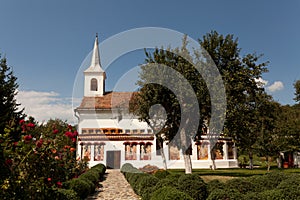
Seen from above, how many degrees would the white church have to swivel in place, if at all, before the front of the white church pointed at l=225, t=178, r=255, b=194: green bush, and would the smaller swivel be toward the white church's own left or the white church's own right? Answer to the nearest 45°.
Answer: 0° — it already faces it

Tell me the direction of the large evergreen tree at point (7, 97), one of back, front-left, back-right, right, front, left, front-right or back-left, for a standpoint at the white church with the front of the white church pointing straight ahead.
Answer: front-right

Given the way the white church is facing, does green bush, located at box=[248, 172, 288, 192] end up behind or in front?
in front

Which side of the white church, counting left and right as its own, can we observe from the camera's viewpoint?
front

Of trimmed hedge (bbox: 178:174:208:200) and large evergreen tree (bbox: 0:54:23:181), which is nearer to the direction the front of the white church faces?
the trimmed hedge

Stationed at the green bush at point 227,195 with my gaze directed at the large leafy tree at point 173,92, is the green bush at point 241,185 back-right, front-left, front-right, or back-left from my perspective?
front-right

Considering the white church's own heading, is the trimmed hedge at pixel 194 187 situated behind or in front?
in front

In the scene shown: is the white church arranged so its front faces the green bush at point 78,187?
yes

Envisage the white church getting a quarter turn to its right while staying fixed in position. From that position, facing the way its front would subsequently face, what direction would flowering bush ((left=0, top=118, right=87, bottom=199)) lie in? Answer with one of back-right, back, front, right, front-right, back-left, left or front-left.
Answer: left

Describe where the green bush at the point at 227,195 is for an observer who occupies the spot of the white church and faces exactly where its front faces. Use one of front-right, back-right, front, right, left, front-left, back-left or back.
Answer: front

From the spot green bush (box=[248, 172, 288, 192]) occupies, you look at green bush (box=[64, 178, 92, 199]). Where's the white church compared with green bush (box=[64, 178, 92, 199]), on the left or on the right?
right

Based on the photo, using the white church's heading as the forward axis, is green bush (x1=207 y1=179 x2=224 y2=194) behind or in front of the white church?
in front

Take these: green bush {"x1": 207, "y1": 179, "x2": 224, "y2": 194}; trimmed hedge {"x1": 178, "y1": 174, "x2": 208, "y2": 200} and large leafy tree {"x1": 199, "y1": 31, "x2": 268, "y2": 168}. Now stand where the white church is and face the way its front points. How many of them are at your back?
0
